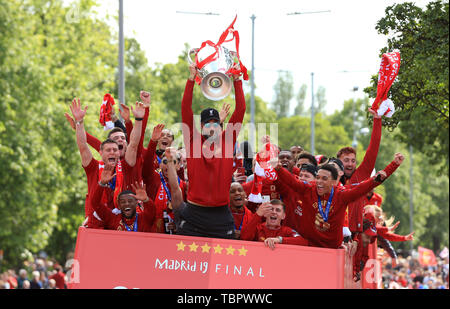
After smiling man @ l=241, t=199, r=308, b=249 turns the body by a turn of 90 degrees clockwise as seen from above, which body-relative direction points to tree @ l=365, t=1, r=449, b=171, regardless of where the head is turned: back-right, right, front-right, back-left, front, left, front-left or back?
back-right

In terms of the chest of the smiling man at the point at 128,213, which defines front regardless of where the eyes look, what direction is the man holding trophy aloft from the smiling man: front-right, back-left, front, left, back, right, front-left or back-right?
front-left

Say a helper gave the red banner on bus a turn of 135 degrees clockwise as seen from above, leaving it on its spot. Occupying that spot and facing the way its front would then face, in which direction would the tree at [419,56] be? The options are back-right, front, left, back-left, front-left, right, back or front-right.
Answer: right

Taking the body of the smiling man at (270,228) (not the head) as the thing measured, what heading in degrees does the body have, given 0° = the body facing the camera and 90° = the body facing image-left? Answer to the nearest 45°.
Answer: approximately 0°

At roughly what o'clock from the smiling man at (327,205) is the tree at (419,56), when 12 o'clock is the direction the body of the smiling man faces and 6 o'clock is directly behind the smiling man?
The tree is roughly at 7 o'clock from the smiling man.

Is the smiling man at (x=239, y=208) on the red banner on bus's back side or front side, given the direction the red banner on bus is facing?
on the back side

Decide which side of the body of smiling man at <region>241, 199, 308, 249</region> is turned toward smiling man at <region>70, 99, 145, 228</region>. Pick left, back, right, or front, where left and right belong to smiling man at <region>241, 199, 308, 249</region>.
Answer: right

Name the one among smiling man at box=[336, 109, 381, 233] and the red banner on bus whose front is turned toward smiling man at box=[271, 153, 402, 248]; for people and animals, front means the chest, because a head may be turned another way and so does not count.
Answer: smiling man at box=[336, 109, 381, 233]
